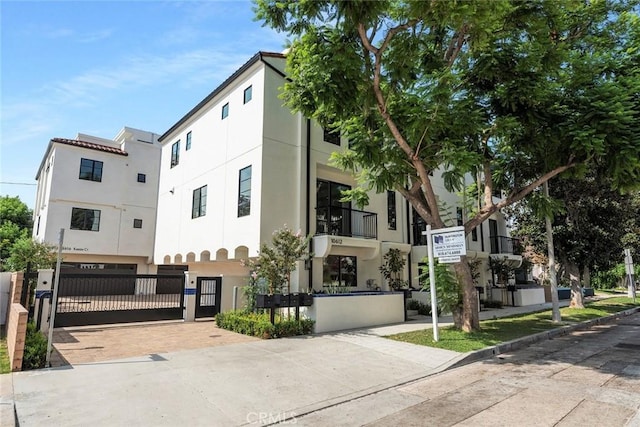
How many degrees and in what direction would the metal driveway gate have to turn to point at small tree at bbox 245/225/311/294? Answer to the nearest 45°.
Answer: approximately 45° to its left

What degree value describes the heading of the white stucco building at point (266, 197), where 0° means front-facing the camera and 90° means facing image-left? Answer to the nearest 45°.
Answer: approximately 315°

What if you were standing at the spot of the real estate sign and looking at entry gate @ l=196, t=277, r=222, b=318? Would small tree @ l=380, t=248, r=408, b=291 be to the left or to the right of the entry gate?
right

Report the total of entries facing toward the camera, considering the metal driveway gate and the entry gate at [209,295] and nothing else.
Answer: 2

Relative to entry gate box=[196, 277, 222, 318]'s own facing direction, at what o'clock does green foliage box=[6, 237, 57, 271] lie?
The green foliage is roughly at 4 o'clock from the entry gate.

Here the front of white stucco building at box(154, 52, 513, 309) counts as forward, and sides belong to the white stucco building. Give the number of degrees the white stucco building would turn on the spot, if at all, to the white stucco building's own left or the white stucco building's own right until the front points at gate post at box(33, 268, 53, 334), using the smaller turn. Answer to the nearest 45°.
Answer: approximately 90° to the white stucco building's own right

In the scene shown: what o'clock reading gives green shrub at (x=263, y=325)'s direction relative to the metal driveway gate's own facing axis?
The green shrub is roughly at 11 o'clock from the metal driveway gate.

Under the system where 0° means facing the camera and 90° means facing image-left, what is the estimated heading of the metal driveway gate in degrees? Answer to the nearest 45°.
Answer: approximately 0°

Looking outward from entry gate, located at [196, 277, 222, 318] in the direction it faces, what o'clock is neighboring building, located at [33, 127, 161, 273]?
The neighboring building is roughly at 5 o'clock from the entry gate.

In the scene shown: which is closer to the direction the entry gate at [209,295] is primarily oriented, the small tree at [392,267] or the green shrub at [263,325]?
the green shrub

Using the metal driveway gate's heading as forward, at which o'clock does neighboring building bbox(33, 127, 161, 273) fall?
The neighboring building is roughly at 6 o'clock from the metal driveway gate.
